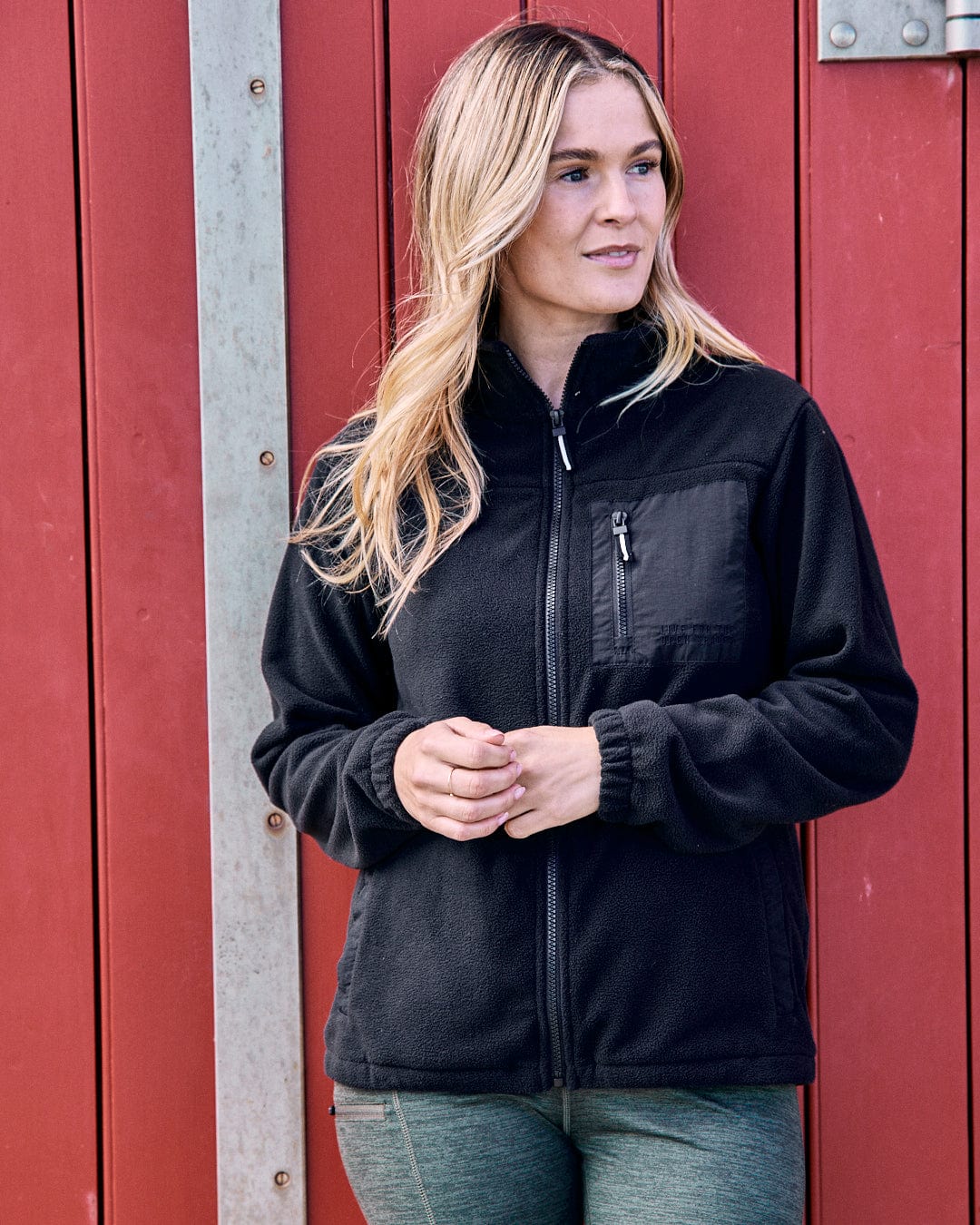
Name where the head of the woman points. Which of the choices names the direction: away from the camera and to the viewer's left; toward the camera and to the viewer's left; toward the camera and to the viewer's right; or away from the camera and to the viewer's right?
toward the camera and to the viewer's right

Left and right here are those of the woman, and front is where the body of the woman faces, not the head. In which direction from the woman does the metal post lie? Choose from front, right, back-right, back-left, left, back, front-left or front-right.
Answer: back-right

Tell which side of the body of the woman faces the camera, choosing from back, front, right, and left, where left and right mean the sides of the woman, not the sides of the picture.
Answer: front
